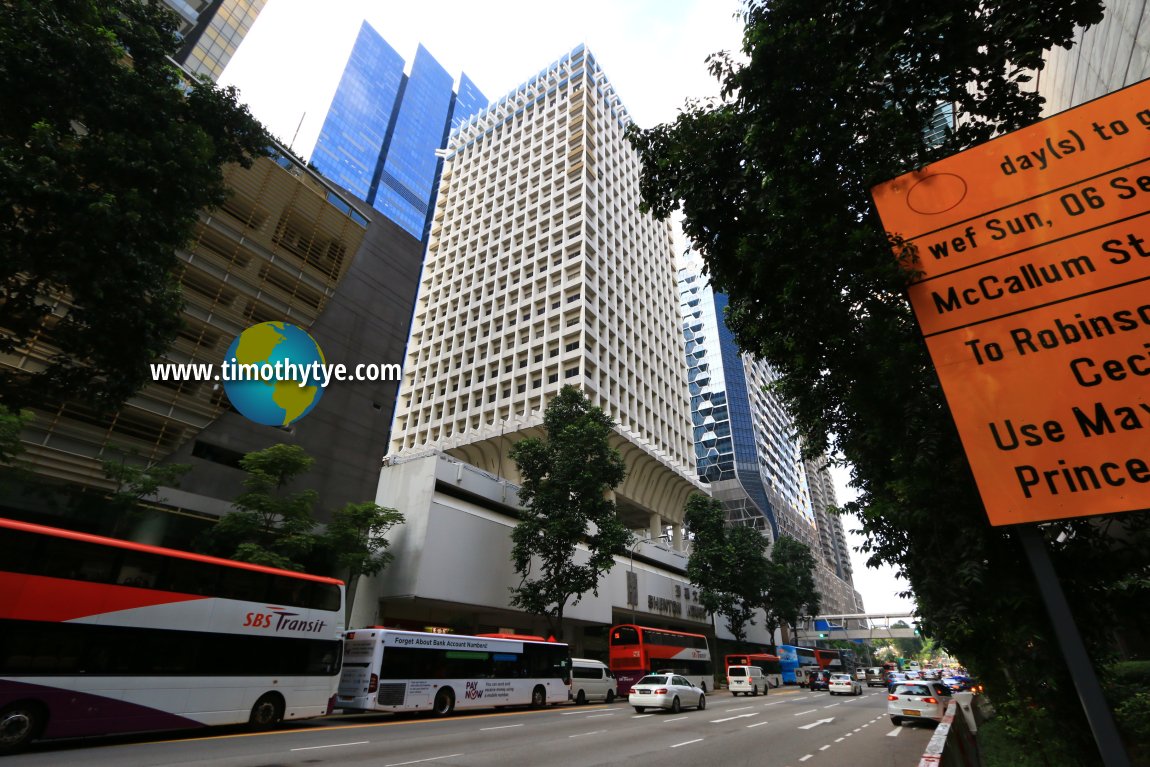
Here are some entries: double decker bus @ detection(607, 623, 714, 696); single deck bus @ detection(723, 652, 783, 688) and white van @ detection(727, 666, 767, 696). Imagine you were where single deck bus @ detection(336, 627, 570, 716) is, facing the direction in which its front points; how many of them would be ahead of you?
3

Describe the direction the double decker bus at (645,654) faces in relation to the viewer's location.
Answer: facing away from the viewer and to the right of the viewer

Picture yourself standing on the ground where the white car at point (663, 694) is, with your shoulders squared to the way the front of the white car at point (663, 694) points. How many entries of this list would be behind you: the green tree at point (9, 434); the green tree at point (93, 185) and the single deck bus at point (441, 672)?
3

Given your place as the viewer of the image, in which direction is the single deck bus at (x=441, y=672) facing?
facing away from the viewer and to the right of the viewer

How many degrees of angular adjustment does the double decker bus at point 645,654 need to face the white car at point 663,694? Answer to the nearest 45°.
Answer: approximately 135° to its right

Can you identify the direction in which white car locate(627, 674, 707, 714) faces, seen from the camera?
facing away from the viewer and to the right of the viewer

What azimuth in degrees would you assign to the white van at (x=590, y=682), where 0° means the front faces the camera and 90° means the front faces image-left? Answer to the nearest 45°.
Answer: approximately 225°

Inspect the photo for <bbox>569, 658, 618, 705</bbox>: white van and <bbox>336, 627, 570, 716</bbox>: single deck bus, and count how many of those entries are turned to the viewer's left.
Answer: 0

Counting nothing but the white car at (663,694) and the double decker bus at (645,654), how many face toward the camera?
0

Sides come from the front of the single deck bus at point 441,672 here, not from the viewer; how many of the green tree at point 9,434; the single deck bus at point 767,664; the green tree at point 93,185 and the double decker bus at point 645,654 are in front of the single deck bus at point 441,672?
2

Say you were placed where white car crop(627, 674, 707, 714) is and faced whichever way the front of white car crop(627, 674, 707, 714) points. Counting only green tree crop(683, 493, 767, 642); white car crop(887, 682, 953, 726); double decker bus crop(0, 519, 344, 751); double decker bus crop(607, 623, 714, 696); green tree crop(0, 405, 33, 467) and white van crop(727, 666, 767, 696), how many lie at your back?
2

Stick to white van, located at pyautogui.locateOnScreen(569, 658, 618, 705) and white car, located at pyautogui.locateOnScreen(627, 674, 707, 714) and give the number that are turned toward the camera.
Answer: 0

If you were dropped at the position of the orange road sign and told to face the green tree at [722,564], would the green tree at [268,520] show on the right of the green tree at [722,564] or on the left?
left

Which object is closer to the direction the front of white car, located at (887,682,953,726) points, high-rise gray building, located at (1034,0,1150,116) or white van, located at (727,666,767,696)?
the white van
